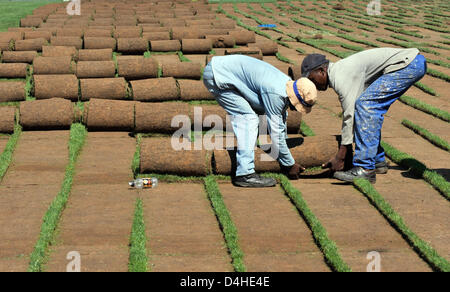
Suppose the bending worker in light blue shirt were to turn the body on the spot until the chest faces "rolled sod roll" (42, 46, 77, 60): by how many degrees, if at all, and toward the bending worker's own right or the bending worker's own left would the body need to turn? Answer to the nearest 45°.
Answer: approximately 135° to the bending worker's own left

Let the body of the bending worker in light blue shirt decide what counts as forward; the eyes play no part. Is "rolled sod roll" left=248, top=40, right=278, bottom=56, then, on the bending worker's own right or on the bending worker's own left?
on the bending worker's own left

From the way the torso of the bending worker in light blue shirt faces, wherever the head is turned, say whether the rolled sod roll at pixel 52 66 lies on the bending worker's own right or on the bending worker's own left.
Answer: on the bending worker's own left

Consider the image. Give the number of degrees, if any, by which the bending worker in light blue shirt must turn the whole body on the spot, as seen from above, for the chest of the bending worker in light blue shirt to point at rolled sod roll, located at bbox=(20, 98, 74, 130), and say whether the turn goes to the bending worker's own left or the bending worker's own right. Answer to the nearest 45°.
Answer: approximately 135° to the bending worker's own left

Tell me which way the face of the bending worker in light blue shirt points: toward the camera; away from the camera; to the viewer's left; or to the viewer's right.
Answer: to the viewer's right

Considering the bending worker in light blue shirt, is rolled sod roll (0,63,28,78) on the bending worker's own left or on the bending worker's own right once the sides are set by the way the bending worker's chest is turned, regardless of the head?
on the bending worker's own left

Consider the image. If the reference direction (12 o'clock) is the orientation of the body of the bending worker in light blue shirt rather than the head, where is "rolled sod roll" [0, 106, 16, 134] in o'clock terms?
The rolled sod roll is roughly at 7 o'clock from the bending worker in light blue shirt.

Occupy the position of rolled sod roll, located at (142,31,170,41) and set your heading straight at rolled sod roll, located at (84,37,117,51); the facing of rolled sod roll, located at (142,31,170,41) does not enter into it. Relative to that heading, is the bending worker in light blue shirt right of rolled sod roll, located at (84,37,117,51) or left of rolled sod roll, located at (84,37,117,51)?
left

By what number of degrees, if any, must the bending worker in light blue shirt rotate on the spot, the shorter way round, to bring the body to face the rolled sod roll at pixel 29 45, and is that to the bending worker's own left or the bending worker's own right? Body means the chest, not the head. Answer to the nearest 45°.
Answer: approximately 135° to the bending worker's own left

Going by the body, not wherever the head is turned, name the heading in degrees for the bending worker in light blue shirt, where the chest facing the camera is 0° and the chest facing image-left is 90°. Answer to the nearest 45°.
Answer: approximately 270°

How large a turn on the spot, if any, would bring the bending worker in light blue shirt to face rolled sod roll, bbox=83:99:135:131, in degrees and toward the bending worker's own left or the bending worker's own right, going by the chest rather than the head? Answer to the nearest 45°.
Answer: approximately 135° to the bending worker's own left
